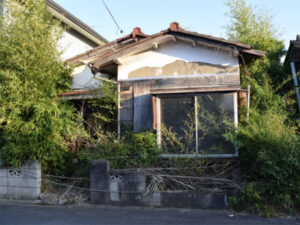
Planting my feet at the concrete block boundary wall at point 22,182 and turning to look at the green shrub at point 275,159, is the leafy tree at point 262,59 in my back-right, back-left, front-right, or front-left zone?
front-left

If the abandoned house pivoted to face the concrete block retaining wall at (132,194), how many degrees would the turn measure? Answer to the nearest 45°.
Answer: approximately 45° to its right

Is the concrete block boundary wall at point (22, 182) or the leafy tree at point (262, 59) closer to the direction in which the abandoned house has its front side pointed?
the concrete block boundary wall

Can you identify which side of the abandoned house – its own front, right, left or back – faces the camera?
front

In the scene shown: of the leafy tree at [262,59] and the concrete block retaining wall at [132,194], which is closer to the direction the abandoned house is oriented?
the concrete block retaining wall

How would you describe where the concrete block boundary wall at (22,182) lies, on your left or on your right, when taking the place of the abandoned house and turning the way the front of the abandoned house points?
on your right

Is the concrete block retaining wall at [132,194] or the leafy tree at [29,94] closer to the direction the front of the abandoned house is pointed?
the concrete block retaining wall

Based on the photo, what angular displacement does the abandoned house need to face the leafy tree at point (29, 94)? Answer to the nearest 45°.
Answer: approximately 90° to its right

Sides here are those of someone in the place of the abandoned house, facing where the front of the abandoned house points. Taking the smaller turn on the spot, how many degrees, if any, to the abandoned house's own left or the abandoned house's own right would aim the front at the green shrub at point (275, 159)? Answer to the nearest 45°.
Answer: approximately 45° to the abandoned house's own left

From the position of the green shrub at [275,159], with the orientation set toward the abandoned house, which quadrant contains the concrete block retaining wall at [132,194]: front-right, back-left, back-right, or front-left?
front-left
